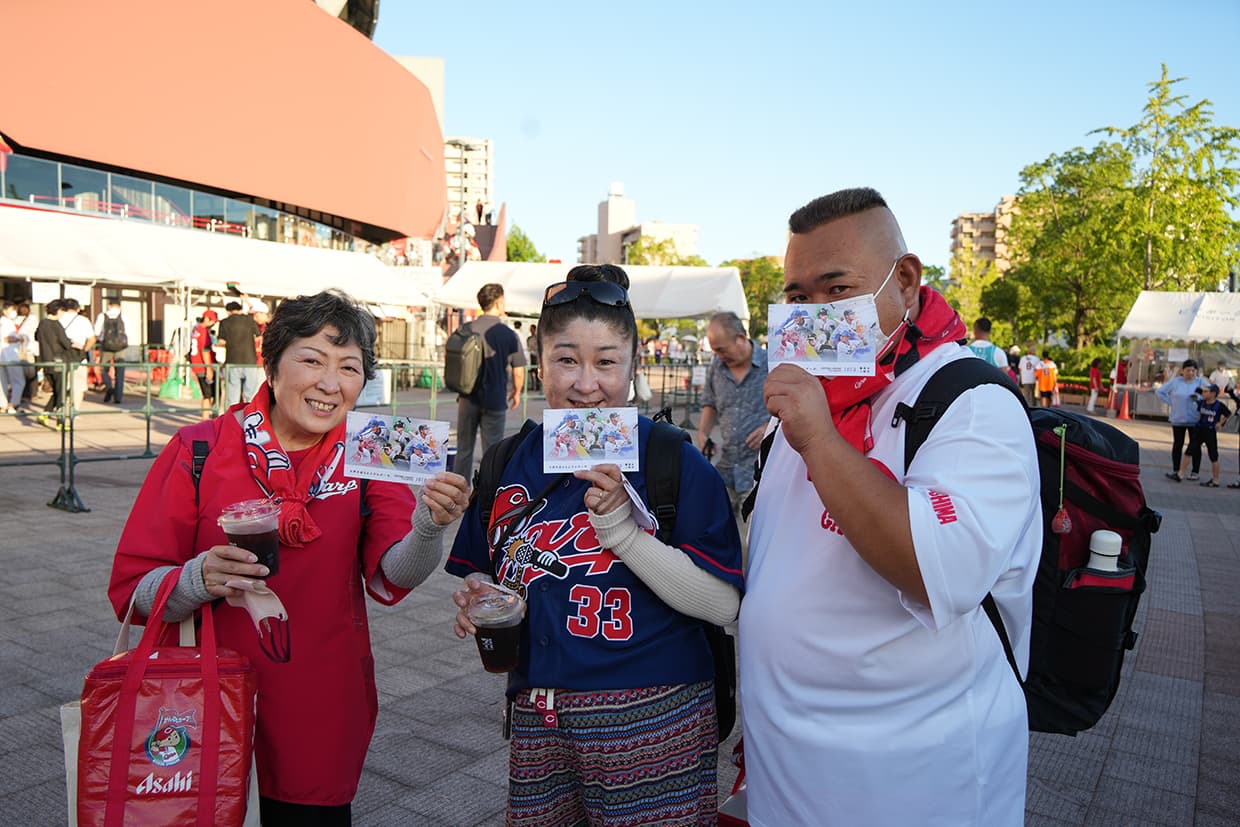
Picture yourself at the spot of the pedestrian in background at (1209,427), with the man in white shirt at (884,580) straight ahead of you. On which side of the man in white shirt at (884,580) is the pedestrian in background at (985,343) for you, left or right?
right

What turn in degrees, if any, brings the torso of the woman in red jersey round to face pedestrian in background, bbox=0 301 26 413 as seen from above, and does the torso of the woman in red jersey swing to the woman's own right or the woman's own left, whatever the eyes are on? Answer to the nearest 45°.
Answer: approximately 180°

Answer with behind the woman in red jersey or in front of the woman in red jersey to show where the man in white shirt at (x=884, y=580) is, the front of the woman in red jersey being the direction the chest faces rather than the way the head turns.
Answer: in front

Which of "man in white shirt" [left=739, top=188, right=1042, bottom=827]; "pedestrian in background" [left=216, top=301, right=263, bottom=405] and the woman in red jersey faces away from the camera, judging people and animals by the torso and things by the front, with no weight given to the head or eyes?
the pedestrian in background

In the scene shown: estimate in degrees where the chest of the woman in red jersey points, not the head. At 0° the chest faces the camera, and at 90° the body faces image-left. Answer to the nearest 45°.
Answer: approximately 0°

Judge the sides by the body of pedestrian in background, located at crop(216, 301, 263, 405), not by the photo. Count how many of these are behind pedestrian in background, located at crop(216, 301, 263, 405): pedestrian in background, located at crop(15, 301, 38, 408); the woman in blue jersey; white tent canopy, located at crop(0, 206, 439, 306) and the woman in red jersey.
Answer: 2

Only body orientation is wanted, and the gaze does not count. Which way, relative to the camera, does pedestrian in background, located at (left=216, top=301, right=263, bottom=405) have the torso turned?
away from the camera

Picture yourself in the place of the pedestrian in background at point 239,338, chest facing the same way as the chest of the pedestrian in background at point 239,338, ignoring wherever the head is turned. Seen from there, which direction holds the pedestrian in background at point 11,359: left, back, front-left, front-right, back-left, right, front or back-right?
front-left

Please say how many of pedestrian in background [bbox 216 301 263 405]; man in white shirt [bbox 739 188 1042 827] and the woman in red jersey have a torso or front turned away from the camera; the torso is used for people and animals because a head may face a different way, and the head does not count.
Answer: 1

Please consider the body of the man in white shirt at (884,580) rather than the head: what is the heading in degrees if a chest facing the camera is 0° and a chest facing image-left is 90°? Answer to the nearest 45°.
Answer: approximately 45°

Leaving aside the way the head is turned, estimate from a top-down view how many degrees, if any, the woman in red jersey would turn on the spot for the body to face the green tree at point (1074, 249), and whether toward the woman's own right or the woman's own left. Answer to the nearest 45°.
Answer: approximately 135° to the woman's own left
